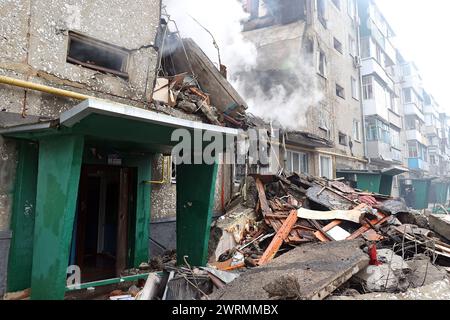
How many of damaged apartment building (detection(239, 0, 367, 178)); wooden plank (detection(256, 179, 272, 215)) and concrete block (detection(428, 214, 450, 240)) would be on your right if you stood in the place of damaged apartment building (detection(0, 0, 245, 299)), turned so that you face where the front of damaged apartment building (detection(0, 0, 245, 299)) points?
0

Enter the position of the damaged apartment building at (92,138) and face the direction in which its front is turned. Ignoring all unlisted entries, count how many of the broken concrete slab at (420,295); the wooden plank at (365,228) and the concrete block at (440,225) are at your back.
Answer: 0

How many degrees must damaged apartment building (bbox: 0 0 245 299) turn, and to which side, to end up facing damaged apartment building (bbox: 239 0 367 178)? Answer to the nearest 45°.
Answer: approximately 90° to its left

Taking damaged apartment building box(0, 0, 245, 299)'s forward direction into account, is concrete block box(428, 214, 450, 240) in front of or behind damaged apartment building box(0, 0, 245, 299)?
in front

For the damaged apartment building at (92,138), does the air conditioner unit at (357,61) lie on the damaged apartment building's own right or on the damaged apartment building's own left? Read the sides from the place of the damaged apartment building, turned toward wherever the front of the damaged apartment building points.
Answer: on the damaged apartment building's own left

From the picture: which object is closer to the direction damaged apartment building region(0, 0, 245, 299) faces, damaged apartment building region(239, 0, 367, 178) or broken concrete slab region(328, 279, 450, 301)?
the broken concrete slab

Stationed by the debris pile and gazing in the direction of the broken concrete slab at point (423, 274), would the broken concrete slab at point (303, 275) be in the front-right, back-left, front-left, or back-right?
front-right

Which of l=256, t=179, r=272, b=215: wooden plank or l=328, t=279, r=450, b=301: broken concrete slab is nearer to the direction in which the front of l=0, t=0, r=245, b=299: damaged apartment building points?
the broken concrete slab

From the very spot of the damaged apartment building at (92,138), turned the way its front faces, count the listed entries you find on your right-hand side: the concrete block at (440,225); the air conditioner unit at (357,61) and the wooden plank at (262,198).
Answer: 0

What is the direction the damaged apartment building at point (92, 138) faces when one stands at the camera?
facing the viewer and to the right of the viewer
